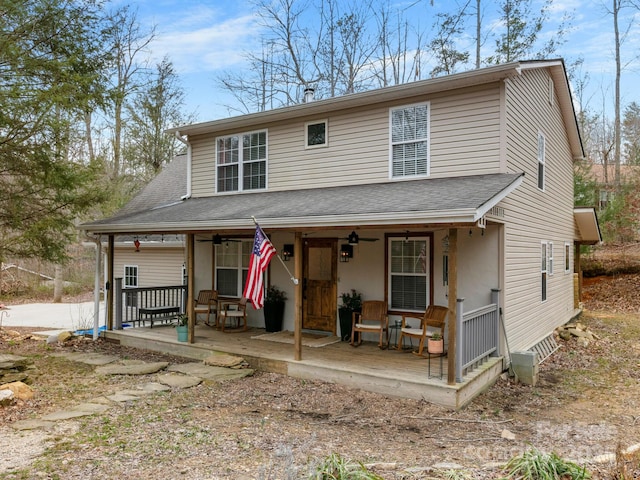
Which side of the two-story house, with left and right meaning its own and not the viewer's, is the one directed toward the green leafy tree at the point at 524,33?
back

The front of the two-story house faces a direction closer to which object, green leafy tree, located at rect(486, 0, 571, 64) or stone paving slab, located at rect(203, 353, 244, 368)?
the stone paving slab

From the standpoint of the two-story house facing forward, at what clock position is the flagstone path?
The flagstone path is roughly at 1 o'clock from the two-story house.

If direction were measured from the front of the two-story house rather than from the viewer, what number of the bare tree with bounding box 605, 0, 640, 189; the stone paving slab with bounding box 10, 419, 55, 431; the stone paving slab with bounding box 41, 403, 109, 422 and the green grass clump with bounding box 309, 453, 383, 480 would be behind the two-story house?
1

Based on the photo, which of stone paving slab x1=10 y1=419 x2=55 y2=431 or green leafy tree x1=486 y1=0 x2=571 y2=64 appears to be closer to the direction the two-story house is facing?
the stone paving slab

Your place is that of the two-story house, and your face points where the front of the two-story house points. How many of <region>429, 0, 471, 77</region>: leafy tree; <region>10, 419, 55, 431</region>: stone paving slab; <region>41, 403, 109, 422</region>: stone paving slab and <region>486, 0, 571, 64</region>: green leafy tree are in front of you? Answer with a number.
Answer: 2

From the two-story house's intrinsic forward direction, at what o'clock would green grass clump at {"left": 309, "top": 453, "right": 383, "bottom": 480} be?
The green grass clump is roughly at 11 o'clock from the two-story house.

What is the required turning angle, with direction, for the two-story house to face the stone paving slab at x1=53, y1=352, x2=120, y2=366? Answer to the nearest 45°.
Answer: approximately 45° to its right

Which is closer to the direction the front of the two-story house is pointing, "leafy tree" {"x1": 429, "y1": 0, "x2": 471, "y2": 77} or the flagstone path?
the flagstone path

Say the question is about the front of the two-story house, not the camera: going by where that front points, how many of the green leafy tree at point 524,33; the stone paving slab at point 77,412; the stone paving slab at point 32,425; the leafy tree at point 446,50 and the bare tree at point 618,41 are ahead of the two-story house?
2

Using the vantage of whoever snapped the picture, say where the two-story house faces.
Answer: facing the viewer and to the left of the viewer

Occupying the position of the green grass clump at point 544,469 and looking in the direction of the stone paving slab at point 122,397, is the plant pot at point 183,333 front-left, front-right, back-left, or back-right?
front-right

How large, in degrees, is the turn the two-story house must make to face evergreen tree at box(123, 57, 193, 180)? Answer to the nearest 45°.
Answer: approximately 90° to its right

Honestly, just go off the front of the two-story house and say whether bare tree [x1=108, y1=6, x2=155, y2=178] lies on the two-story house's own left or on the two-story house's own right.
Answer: on the two-story house's own right

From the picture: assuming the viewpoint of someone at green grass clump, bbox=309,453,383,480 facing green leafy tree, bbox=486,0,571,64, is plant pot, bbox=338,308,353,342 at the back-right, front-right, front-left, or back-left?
front-left

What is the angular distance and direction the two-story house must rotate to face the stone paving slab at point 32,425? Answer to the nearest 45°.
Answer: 0° — it already faces it

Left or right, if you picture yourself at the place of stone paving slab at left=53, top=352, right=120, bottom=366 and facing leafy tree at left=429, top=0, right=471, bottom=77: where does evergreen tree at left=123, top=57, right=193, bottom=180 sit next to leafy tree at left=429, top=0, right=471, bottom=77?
left

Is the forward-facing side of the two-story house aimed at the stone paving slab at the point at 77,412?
yes
